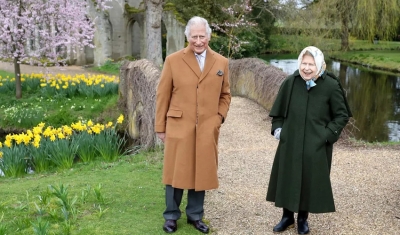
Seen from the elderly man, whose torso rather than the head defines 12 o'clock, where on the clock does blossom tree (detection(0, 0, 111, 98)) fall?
The blossom tree is roughly at 5 o'clock from the elderly man.

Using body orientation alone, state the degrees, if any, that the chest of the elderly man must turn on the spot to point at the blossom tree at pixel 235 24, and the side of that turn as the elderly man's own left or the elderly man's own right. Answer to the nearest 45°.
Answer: approximately 180°

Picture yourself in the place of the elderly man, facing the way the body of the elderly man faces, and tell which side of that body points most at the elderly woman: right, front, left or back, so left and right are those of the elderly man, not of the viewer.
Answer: left

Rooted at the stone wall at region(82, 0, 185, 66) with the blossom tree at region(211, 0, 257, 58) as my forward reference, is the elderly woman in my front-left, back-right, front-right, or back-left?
front-right

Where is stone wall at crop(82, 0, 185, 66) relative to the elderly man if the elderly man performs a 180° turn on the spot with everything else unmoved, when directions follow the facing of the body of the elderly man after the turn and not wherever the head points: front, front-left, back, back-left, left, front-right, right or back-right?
front

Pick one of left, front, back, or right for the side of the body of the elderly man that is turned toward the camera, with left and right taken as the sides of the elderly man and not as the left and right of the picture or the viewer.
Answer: front
